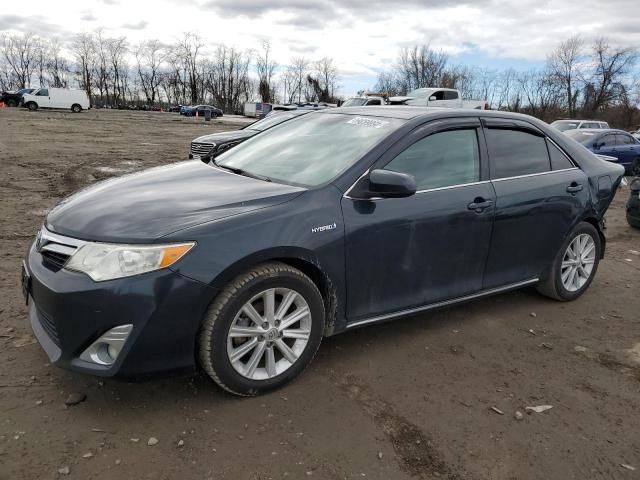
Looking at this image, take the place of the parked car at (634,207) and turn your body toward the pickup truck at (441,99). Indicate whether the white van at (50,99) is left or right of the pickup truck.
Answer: left

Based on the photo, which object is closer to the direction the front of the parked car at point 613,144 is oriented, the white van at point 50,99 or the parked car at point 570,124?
the white van

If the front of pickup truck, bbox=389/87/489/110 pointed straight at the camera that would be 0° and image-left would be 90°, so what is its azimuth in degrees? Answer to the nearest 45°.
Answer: approximately 45°

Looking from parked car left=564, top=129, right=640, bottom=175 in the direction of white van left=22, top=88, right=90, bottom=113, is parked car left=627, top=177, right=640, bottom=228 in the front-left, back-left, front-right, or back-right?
back-left

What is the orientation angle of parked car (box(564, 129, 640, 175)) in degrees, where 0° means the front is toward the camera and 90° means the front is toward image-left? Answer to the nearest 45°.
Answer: approximately 45°

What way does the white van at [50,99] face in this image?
to the viewer's left

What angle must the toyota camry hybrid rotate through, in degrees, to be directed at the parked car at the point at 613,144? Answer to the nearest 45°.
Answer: approximately 180°

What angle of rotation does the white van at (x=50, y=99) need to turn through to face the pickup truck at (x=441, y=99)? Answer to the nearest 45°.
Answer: approximately 135° to its left

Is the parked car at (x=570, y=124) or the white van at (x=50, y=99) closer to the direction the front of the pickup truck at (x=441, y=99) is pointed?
the white van

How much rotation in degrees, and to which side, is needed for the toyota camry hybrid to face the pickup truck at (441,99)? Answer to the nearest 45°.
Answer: approximately 135° to its right

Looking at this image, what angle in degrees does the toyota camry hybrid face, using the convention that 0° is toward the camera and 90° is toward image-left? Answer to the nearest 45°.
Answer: approximately 45°

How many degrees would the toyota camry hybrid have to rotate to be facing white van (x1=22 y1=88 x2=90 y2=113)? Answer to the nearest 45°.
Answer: approximately 90° to its right
